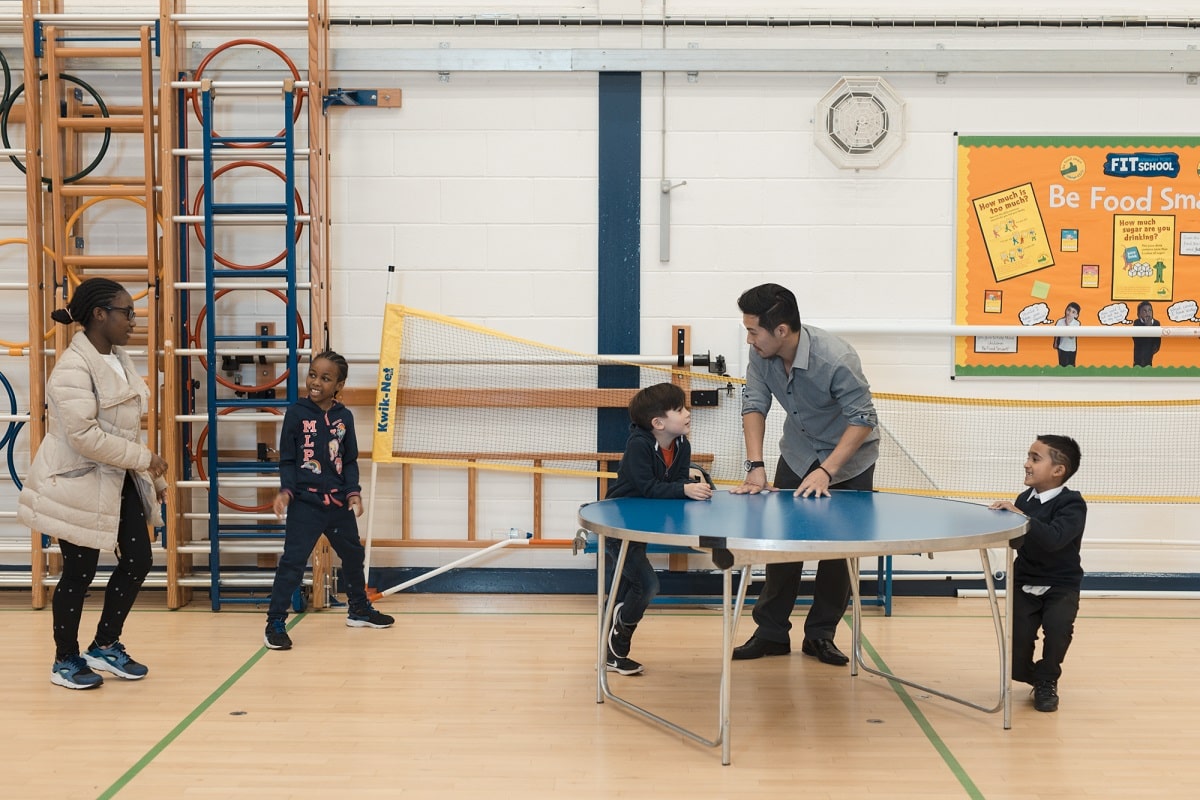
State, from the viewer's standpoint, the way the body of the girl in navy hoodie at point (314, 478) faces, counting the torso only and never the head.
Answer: toward the camera

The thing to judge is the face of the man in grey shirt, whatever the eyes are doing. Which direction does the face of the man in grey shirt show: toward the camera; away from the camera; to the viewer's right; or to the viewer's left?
to the viewer's left

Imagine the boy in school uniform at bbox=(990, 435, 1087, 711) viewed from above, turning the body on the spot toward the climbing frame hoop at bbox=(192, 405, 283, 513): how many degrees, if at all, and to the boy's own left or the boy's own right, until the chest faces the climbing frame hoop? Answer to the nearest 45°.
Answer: approximately 45° to the boy's own right

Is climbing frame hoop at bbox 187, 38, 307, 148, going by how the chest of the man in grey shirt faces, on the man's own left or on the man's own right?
on the man's own right

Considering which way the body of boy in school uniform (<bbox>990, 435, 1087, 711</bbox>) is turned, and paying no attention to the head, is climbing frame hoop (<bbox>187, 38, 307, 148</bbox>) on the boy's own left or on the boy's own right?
on the boy's own right

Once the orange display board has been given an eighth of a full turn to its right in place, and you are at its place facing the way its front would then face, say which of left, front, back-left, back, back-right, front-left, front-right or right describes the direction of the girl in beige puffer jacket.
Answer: front

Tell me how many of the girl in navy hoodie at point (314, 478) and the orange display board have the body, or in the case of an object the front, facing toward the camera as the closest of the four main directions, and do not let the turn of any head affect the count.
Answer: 2

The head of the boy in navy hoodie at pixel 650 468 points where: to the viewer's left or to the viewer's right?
to the viewer's right

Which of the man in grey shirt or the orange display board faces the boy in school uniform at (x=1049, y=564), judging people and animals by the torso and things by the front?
the orange display board

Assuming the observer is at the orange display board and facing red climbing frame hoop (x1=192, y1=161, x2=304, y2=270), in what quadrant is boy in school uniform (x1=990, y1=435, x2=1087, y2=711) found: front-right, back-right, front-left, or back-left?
front-left

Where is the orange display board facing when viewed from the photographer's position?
facing the viewer

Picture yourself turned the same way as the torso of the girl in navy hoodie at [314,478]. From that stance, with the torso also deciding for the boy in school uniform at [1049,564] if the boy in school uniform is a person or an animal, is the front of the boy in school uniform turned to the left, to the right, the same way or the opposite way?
to the right

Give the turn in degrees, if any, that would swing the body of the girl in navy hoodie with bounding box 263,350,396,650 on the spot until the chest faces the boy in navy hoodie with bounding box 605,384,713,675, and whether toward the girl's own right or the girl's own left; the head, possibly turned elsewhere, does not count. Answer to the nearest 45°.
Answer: approximately 45° to the girl's own left
